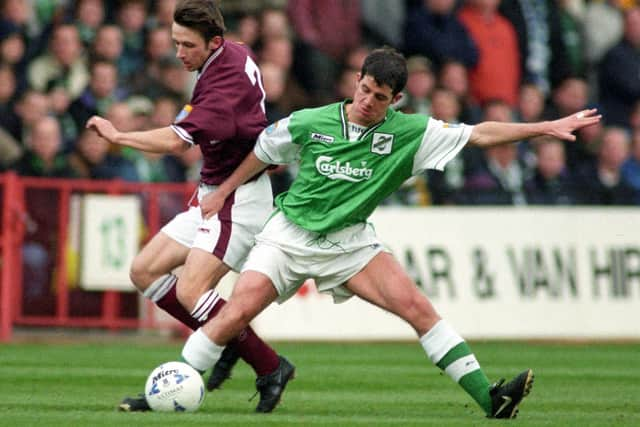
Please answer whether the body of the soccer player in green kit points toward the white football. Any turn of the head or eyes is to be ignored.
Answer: no

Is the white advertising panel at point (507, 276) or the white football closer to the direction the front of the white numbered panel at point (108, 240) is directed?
the white football

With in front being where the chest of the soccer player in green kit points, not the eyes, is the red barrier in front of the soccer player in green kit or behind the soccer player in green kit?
behind

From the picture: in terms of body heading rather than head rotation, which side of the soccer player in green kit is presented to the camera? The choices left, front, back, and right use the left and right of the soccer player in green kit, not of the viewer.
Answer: front

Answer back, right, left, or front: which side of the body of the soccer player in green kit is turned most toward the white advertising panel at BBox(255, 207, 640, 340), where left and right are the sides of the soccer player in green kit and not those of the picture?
back

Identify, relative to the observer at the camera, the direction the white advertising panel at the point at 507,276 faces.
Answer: facing the viewer

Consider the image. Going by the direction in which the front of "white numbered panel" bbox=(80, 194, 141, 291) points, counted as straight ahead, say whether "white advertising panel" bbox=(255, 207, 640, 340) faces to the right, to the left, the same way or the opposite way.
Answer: the same way

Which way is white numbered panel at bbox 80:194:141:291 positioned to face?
toward the camera

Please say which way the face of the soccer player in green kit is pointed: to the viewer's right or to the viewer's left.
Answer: to the viewer's left

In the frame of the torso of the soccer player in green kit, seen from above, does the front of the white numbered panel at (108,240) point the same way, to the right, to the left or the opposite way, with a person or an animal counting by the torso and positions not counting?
the same way

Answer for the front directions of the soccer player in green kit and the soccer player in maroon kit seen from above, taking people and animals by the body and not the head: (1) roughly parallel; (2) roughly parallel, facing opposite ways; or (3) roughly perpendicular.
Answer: roughly perpendicular

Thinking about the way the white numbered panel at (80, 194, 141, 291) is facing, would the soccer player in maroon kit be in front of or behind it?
in front

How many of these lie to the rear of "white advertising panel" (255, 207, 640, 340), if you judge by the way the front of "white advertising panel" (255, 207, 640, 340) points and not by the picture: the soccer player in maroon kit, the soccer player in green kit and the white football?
0
